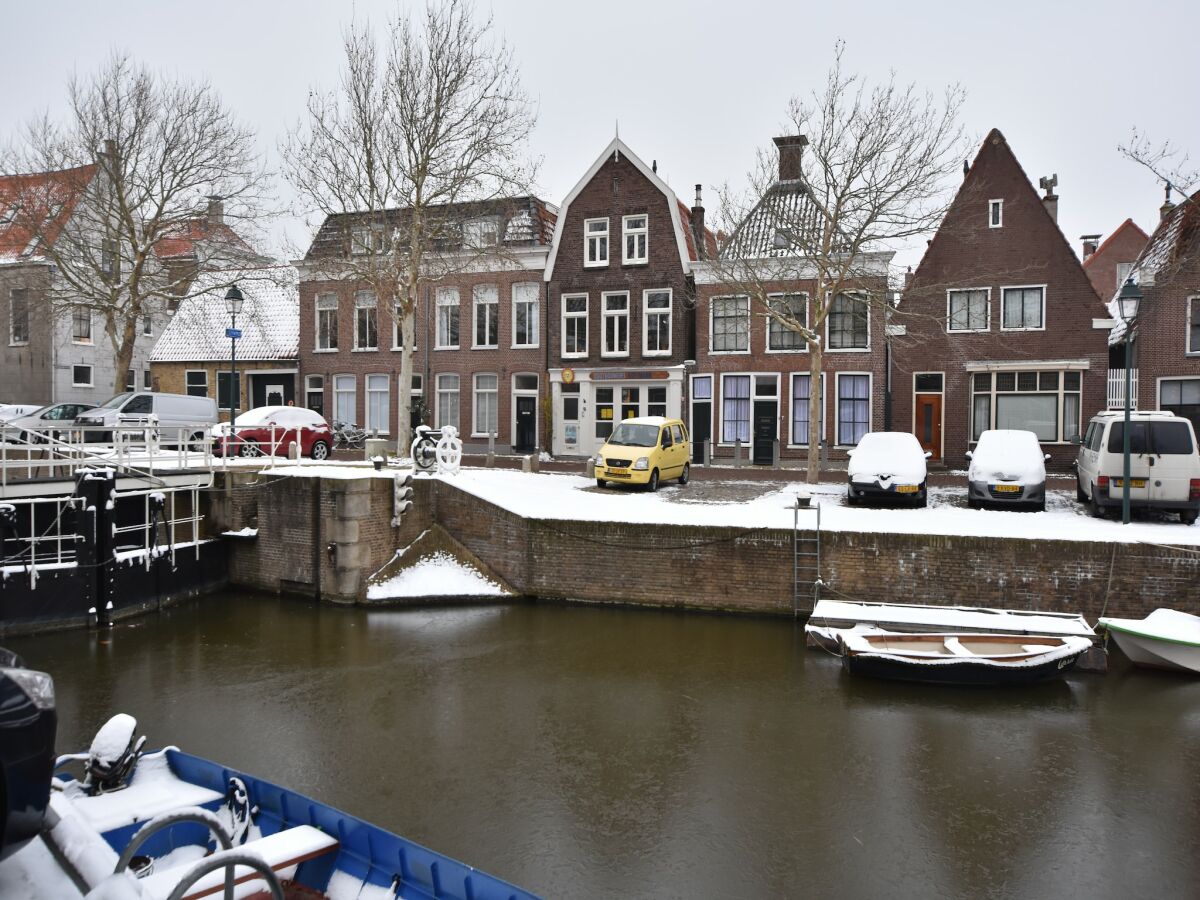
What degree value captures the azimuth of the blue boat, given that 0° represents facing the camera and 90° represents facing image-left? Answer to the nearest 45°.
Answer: approximately 315°

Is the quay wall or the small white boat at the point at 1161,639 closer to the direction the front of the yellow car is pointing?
the quay wall

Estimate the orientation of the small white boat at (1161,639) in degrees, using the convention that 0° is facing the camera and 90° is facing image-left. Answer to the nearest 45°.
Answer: approximately 90°

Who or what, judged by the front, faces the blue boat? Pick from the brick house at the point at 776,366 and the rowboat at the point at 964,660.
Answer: the brick house

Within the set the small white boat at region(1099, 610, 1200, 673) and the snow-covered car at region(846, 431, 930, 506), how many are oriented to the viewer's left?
1

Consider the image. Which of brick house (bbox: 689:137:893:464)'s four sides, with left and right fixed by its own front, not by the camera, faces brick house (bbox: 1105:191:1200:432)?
left

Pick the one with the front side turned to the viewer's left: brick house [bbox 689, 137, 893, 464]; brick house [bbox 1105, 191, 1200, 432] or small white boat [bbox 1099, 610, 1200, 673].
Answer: the small white boat

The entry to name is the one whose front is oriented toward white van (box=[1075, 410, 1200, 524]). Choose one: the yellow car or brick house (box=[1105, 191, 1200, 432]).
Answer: the brick house

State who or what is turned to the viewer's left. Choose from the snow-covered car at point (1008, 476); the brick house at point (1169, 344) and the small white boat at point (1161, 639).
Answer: the small white boat

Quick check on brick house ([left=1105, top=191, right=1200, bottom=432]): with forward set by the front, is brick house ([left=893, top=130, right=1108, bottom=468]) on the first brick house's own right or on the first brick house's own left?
on the first brick house's own right

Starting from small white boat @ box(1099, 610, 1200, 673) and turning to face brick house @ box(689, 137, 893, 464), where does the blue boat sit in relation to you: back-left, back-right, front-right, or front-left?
back-left

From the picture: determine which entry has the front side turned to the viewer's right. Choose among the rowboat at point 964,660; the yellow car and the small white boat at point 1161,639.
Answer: the rowboat

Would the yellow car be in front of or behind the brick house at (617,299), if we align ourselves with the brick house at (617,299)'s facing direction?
in front

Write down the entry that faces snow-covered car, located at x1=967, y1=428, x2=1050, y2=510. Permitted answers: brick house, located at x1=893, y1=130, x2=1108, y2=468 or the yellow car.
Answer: the brick house

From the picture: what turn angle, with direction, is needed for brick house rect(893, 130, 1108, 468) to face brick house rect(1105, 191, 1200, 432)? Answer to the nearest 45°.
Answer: approximately 90° to its left
